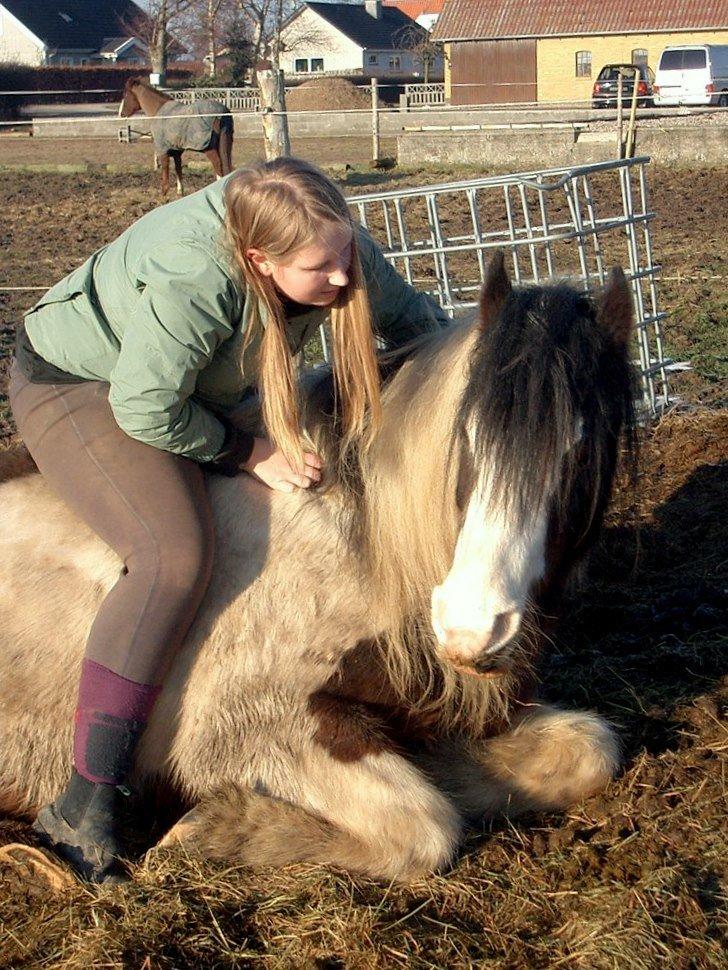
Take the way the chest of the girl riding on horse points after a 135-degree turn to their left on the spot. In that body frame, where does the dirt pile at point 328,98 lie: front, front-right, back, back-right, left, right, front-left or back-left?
front

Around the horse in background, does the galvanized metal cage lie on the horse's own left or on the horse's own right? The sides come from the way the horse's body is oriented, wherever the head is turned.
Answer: on the horse's own left

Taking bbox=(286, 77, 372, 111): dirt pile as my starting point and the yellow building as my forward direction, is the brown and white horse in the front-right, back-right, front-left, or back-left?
back-right

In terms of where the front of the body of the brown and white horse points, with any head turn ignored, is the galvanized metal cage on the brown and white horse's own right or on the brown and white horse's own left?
on the brown and white horse's own left

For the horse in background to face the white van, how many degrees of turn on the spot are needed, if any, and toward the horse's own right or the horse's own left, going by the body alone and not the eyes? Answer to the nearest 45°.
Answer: approximately 180°
